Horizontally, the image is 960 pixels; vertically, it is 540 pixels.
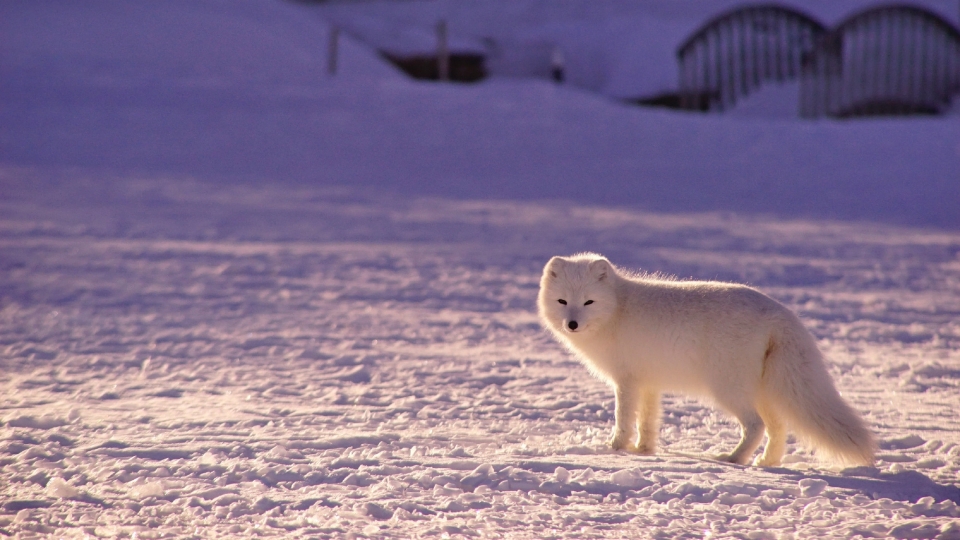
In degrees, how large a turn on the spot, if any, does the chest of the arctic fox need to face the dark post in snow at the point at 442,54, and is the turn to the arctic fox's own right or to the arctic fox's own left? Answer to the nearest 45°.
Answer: approximately 90° to the arctic fox's own right

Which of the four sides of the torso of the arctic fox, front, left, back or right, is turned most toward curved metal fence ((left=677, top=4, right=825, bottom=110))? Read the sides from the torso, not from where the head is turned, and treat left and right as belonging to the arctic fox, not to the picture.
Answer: right

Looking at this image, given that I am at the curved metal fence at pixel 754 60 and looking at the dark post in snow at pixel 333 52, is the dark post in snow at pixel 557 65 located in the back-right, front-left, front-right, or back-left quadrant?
front-right

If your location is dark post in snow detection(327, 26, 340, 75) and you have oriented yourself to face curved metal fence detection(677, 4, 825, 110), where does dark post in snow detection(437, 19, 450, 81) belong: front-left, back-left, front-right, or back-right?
front-left

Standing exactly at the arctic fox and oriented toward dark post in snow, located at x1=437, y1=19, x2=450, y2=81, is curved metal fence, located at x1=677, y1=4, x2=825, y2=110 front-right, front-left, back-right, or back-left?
front-right

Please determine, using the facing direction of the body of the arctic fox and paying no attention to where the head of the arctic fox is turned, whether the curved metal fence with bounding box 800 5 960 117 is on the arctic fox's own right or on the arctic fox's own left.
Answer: on the arctic fox's own right

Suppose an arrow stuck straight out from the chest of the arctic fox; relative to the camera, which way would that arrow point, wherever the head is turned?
to the viewer's left

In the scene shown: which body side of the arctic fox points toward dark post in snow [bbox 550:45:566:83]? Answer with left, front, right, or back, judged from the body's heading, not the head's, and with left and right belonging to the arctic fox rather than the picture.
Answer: right
